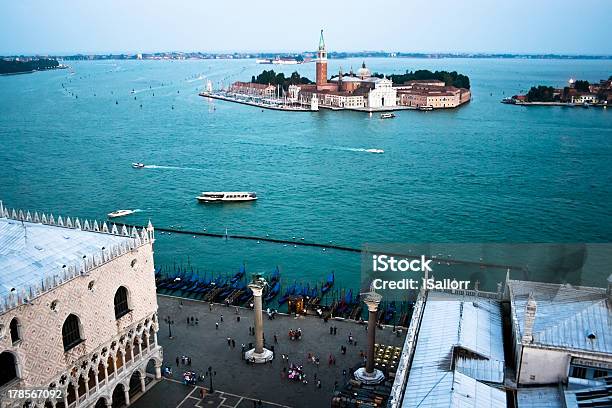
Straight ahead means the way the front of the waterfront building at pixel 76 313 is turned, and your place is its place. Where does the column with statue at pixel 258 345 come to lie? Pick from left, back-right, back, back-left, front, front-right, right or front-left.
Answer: front-left

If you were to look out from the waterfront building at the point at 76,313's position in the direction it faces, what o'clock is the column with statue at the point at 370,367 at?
The column with statue is roughly at 11 o'clock from the waterfront building.

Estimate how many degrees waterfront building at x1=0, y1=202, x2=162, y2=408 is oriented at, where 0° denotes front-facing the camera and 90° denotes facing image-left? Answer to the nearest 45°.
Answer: approximately 315°
